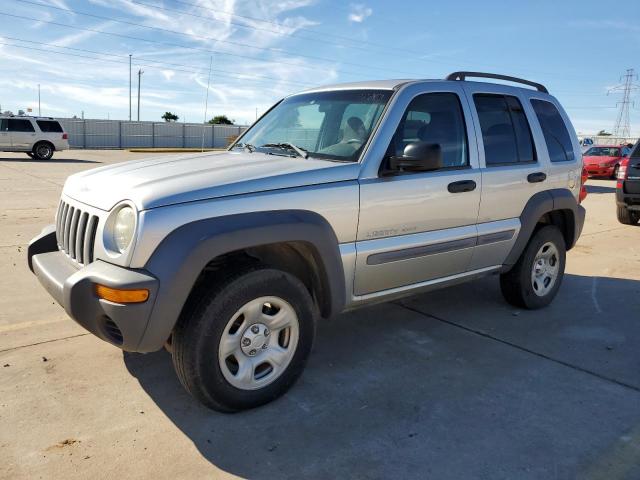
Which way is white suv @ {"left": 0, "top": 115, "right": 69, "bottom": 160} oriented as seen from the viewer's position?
to the viewer's left

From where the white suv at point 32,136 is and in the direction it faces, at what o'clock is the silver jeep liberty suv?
The silver jeep liberty suv is roughly at 9 o'clock from the white suv.

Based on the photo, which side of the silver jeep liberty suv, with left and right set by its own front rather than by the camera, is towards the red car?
back

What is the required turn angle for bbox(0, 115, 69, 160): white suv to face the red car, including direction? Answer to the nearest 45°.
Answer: approximately 135° to its left

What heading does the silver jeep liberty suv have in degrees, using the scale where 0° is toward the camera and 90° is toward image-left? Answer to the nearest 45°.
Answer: approximately 45°

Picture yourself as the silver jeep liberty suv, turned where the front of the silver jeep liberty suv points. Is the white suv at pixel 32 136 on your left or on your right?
on your right
